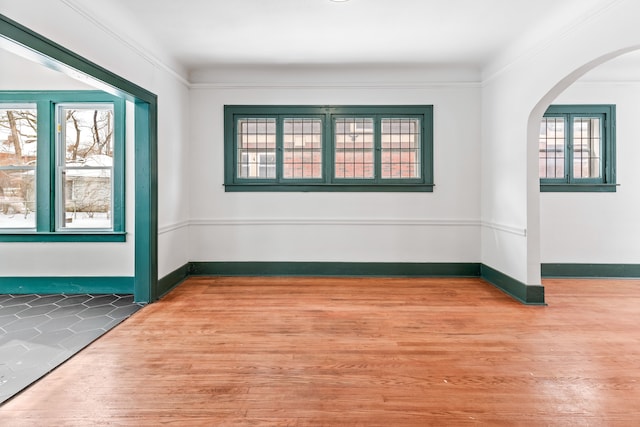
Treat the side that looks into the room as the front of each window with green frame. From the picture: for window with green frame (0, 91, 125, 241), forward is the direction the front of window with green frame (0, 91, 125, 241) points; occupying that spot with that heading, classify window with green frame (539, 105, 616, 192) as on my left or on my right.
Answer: on my left

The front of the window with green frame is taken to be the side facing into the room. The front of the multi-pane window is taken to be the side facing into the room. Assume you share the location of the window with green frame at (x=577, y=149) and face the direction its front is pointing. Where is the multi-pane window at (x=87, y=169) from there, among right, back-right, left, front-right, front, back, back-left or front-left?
front-right

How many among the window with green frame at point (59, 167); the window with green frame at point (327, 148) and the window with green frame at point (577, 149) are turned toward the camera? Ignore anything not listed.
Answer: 3

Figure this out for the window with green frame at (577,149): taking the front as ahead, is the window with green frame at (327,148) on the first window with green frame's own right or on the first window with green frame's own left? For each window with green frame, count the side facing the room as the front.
on the first window with green frame's own right

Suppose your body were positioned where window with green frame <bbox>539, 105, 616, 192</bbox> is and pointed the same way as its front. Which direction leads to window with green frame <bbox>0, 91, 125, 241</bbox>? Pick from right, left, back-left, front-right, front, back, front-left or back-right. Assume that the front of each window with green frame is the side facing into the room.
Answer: front-right

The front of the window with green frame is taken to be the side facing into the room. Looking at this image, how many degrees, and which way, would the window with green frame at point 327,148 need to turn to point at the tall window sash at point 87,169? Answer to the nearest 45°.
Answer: approximately 90° to its right

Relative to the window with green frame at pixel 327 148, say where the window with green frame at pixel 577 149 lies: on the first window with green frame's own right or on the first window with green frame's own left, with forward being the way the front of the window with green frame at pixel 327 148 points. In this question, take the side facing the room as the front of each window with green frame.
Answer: on the first window with green frame's own left

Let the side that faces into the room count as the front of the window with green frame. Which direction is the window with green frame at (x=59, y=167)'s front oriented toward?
toward the camera

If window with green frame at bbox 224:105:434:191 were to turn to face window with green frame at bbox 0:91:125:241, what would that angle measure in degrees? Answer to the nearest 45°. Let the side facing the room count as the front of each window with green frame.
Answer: approximately 90° to its right

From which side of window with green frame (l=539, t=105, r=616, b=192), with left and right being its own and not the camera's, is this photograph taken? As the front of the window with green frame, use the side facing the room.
front
